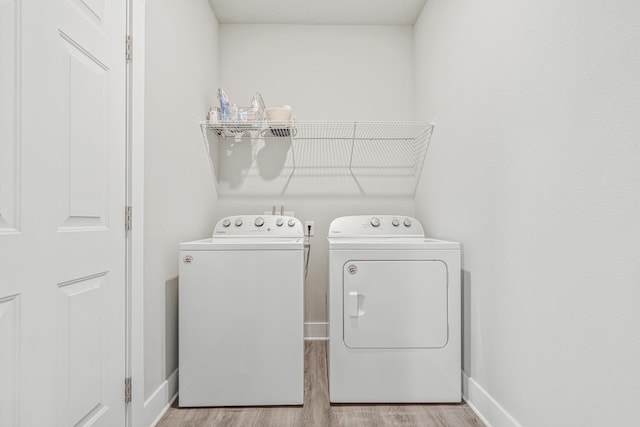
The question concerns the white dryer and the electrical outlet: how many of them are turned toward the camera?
2

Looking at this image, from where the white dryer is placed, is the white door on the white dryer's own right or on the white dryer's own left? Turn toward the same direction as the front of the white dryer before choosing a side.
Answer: on the white dryer's own right

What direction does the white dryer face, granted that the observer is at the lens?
facing the viewer

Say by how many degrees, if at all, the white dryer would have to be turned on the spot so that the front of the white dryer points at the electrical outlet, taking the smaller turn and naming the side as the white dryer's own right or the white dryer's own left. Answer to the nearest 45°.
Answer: approximately 135° to the white dryer's own right

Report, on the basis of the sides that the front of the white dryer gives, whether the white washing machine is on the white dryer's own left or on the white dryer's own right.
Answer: on the white dryer's own right

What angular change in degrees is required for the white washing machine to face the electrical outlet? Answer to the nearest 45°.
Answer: approximately 135° to its left

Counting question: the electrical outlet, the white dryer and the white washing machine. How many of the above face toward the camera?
3

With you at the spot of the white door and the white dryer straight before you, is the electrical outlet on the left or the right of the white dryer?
left
